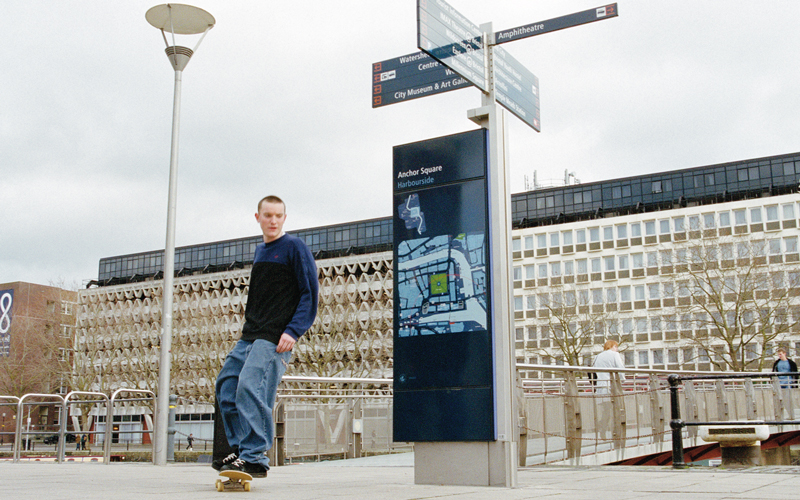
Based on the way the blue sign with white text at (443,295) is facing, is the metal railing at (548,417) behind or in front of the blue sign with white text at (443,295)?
behind

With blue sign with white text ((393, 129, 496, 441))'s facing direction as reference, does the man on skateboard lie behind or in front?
in front

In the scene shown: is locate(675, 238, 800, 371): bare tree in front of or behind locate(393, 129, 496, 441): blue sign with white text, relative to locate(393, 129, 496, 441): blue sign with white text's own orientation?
behind

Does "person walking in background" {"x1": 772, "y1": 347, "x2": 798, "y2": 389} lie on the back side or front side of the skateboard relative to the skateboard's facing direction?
on the back side

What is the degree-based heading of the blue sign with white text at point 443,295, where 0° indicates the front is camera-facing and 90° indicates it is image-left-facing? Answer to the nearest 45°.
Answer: approximately 45°

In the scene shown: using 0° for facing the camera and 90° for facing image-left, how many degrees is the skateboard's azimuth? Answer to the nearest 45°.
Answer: approximately 0°

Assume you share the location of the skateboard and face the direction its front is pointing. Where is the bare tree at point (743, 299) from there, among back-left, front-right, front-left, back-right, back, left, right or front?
back-left

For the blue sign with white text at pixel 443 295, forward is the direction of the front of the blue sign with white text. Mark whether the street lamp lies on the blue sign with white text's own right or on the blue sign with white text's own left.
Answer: on the blue sign with white text's own right
